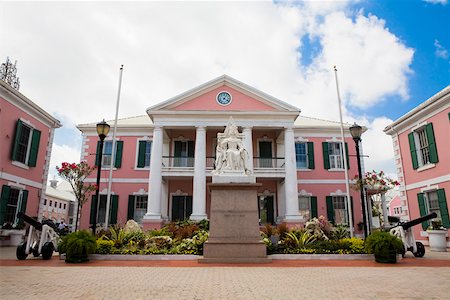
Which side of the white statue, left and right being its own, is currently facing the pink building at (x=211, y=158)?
back

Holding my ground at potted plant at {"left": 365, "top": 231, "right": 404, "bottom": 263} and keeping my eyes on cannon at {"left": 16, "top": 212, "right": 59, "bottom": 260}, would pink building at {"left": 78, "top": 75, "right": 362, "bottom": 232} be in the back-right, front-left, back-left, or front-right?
front-right

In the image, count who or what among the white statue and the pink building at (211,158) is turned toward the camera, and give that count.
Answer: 2

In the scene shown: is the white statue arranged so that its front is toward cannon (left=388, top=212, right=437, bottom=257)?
no

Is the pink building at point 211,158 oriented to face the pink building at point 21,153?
no

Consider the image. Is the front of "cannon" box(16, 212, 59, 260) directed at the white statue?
no

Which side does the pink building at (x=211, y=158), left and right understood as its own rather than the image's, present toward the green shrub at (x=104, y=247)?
front

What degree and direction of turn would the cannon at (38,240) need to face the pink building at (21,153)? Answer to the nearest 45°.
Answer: approximately 135° to its right

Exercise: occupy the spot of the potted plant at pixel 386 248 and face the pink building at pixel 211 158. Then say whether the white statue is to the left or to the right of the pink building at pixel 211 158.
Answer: left

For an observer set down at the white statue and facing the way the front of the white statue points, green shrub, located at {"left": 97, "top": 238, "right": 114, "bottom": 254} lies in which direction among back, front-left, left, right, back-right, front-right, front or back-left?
right

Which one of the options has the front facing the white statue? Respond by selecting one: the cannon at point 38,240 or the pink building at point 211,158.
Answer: the pink building

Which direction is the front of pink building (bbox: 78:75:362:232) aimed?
toward the camera

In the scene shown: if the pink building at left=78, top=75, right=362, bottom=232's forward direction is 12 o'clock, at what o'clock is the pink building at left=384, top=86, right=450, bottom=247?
the pink building at left=384, top=86, right=450, bottom=247 is roughly at 10 o'clock from the pink building at left=78, top=75, right=362, bottom=232.

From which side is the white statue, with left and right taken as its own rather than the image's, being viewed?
front

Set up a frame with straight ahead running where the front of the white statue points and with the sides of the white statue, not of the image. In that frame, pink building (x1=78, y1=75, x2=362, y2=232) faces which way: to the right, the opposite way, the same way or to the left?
the same way

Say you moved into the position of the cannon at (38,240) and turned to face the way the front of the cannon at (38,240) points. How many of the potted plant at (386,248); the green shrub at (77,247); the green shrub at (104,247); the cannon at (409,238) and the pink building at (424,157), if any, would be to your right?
0

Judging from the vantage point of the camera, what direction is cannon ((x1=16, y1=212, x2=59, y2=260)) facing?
facing the viewer and to the left of the viewer

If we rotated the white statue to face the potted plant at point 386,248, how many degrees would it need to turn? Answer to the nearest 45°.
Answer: approximately 90° to its left
